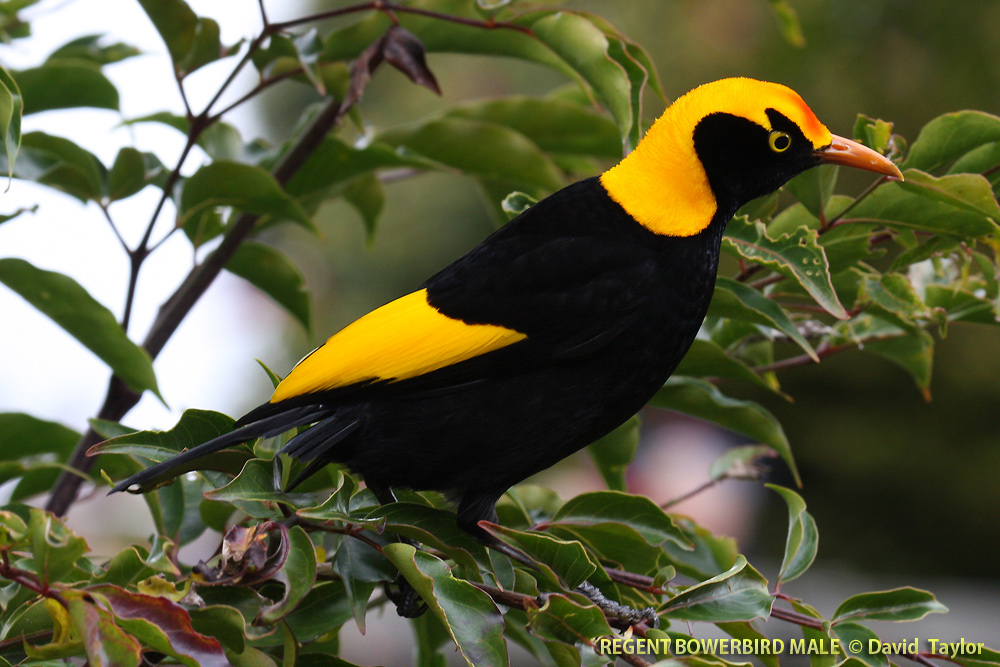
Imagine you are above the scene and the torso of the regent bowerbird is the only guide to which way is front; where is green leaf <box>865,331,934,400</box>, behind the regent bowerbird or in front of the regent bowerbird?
in front

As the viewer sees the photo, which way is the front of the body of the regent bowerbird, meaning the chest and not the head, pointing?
to the viewer's right
